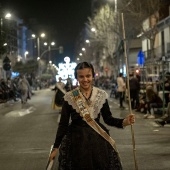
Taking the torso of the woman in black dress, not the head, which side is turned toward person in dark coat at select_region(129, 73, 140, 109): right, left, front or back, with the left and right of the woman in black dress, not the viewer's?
back

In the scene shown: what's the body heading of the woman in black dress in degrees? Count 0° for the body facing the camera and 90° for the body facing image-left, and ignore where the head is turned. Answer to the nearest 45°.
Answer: approximately 0°
